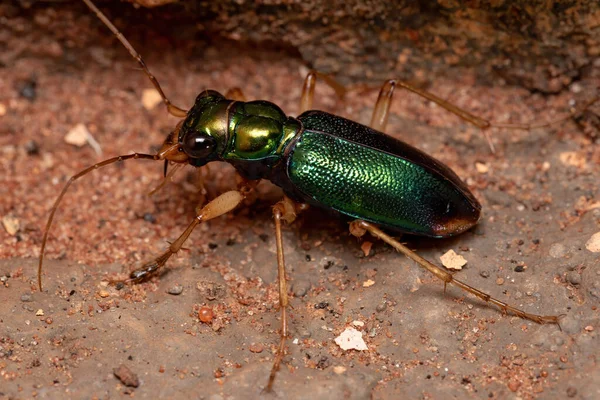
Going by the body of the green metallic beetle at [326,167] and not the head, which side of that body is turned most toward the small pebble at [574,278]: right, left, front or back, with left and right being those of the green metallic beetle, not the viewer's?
back

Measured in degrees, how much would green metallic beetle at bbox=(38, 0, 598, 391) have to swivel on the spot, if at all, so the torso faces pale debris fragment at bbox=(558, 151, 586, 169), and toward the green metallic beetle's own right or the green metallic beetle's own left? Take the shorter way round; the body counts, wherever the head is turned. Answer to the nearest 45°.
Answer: approximately 135° to the green metallic beetle's own right

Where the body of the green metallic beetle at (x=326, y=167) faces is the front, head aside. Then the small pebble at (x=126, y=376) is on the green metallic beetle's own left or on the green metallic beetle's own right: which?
on the green metallic beetle's own left

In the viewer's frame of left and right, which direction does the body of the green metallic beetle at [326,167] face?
facing to the left of the viewer

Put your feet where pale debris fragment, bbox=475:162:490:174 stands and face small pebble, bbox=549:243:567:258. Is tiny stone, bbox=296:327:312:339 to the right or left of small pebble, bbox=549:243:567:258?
right

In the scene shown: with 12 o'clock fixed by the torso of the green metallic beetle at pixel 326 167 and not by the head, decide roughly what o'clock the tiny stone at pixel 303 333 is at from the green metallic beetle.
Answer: The tiny stone is roughly at 9 o'clock from the green metallic beetle.

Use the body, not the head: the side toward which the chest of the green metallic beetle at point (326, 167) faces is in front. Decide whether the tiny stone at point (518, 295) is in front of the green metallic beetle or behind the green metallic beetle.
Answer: behind

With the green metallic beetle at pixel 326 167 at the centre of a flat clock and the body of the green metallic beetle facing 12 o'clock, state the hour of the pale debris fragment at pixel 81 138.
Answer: The pale debris fragment is roughly at 1 o'clock from the green metallic beetle.

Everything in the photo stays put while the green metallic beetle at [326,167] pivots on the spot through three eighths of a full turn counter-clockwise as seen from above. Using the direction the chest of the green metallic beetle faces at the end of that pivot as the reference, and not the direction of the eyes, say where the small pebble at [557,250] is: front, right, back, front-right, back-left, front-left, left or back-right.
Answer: front-left

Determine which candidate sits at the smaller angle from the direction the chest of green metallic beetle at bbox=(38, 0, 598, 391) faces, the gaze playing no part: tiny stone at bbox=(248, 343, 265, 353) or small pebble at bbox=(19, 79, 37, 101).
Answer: the small pebble

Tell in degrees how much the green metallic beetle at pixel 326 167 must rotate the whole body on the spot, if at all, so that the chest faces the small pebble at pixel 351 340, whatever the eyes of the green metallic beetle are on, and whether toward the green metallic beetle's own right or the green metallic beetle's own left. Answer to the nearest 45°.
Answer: approximately 90° to the green metallic beetle's own left

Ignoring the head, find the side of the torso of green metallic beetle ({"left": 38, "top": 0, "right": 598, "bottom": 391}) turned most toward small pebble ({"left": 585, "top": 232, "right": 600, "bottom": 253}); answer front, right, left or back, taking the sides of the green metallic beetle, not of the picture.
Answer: back

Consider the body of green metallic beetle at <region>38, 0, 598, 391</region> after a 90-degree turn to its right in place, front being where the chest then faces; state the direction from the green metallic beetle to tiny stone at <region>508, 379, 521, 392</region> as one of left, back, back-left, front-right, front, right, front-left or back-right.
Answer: back-right

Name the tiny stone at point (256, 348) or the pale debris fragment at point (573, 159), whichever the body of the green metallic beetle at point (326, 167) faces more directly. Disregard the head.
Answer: the tiny stone
